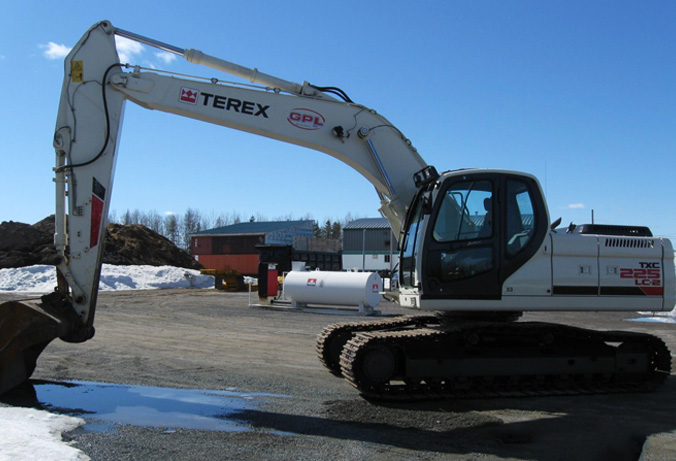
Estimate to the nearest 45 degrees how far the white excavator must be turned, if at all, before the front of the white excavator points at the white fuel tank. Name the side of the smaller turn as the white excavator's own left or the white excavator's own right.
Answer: approximately 90° to the white excavator's own right

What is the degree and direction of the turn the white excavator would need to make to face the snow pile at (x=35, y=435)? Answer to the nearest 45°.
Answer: approximately 45° to its left

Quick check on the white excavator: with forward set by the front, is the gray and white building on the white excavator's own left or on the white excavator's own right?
on the white excavator's own right

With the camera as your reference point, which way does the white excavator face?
facing to the left of the viewer

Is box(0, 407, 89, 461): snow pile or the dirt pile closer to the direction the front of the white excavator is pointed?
the snow pile

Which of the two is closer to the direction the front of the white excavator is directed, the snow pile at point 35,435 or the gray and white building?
the snow pile

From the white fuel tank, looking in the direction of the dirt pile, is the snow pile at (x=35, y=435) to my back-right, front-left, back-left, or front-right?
back-left

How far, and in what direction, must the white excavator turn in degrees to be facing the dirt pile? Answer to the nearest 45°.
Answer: approximately 45° to its right

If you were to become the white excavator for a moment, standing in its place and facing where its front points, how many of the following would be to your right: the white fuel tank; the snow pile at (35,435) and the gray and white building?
2
